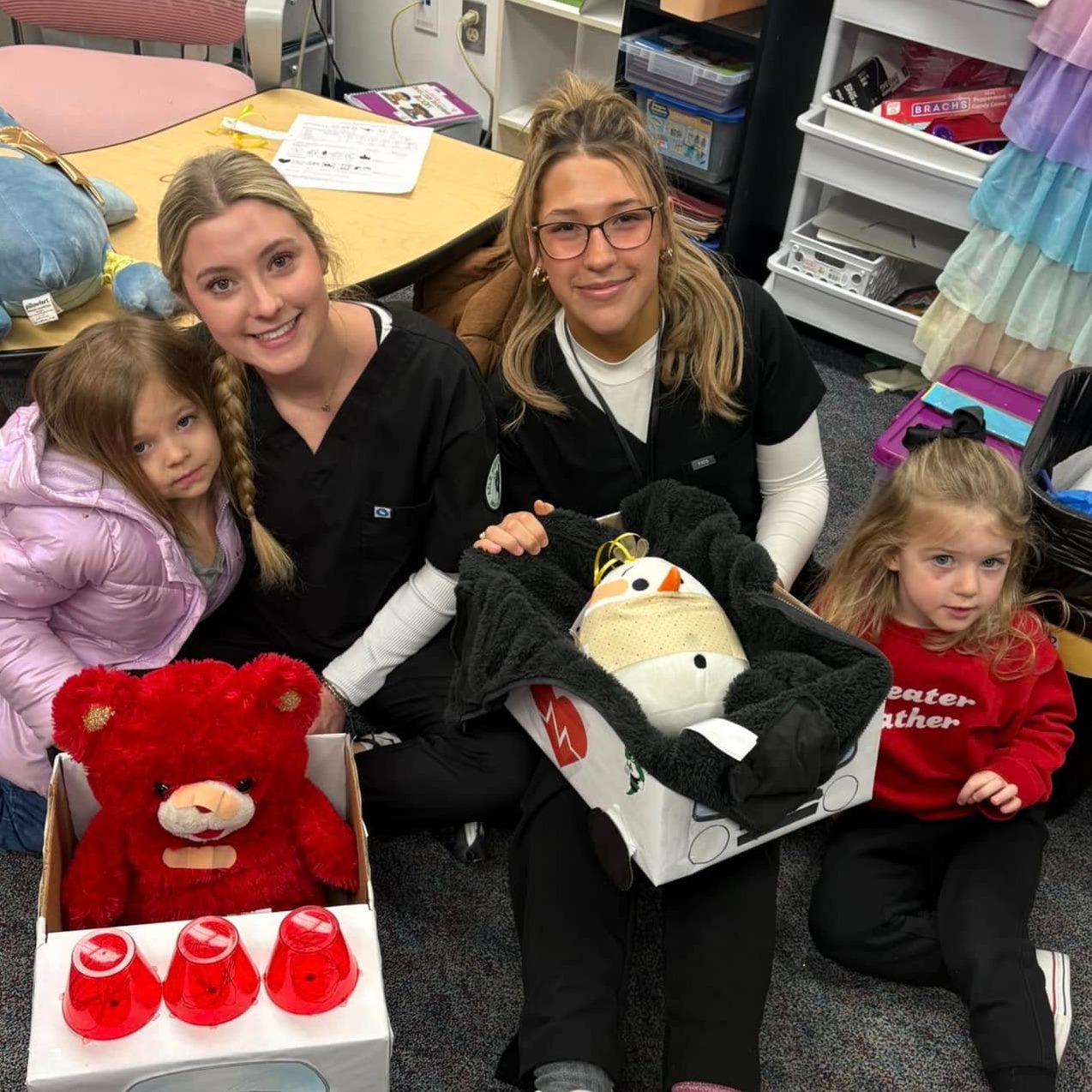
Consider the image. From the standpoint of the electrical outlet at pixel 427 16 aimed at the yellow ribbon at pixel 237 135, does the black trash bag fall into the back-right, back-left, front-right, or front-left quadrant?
front-left

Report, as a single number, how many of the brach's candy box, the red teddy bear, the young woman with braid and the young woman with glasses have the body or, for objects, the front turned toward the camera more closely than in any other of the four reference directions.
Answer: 4

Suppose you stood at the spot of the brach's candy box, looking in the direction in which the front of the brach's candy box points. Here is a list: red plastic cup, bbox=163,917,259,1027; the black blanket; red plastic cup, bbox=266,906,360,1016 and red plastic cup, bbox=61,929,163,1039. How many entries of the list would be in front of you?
4

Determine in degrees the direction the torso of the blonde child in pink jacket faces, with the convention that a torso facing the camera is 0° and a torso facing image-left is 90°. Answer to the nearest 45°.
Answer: approximately 315°

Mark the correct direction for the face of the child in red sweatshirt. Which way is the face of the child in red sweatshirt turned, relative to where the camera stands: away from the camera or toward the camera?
toward the camera

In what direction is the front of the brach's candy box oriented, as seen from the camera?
facing the viewer

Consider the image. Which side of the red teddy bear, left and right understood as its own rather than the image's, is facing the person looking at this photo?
front

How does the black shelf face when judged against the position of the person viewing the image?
facing the viewer and to the left of the viewer

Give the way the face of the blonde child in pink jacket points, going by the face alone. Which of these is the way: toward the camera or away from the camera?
toward the camera
